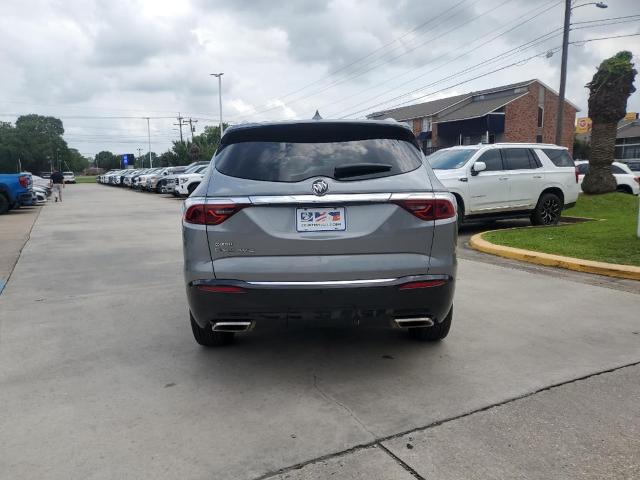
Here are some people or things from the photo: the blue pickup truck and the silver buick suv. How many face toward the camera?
0

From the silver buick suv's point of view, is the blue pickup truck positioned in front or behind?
in front

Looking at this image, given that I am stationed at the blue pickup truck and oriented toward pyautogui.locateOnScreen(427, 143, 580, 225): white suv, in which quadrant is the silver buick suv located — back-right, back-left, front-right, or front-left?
front-right

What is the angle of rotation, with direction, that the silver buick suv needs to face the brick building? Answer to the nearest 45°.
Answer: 0° — it already faces it

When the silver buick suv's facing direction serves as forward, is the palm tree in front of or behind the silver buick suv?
in front

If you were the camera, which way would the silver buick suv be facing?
facing away from the viewer

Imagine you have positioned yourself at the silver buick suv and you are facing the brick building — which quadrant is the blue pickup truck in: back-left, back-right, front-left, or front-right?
front-left

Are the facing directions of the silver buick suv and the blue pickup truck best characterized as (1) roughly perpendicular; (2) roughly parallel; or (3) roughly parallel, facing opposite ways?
roughly perpendicular

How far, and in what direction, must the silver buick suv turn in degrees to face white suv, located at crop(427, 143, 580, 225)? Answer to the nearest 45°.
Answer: approximately 45° to its right
